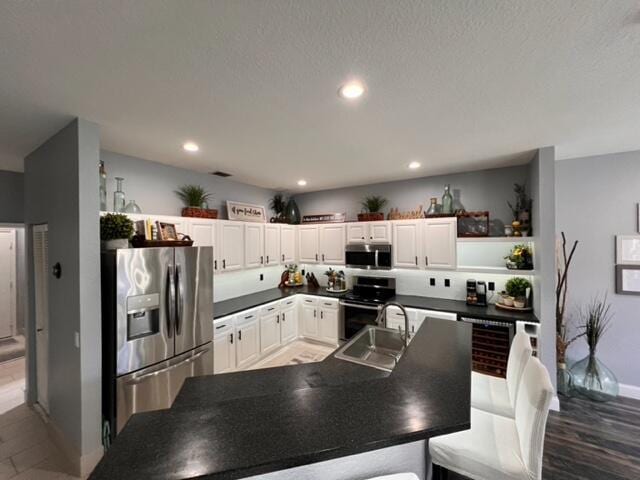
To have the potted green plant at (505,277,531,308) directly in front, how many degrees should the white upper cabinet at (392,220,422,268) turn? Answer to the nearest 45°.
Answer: approximately 90° to its left

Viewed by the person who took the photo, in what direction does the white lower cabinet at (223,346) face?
facing the viewer and to the right of the viewer

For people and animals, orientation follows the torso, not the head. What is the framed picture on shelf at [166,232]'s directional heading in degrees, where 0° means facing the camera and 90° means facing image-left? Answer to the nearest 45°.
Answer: approximately 315°

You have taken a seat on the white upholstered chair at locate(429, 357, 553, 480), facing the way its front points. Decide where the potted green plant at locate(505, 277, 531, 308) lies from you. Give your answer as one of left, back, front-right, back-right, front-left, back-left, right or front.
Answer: right

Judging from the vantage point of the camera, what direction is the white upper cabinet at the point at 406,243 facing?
facing the viewer

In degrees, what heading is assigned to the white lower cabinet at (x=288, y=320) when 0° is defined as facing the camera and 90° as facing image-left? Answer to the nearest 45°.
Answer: approximately 315°

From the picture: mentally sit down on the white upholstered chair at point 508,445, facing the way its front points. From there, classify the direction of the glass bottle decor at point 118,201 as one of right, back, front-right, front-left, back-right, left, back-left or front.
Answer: front

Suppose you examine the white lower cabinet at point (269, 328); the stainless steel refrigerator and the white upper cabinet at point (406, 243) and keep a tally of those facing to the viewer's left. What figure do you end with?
0

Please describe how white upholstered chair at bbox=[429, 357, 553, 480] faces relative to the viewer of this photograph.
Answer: facing to the left of the viewer
